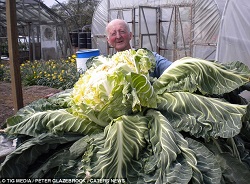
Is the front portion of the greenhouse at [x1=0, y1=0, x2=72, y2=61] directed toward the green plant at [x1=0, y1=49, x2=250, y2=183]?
yes

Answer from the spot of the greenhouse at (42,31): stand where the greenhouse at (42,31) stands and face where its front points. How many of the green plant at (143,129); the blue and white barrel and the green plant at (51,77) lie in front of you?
3

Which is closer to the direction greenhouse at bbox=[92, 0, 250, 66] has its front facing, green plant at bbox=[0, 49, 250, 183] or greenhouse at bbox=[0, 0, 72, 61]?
the green plant

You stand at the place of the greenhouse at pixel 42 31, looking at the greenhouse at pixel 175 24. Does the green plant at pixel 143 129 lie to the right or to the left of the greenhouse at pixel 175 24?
right

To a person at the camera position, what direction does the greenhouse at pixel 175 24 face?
facing the viewer

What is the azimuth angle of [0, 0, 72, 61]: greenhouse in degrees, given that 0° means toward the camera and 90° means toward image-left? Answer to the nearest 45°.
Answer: approximately 0°

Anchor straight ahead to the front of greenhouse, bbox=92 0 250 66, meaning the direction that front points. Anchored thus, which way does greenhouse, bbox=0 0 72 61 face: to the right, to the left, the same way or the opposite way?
the same way

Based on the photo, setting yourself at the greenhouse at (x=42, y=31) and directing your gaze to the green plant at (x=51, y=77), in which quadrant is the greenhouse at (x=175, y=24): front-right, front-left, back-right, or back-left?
front-left

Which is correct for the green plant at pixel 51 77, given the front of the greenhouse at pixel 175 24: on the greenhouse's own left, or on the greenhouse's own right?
on the greenhouse's own right

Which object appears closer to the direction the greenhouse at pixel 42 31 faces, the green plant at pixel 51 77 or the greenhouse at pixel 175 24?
the green plant

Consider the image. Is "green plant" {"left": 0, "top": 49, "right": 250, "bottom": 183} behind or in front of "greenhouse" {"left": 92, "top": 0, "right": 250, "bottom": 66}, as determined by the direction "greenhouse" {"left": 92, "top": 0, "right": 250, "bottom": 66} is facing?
in front

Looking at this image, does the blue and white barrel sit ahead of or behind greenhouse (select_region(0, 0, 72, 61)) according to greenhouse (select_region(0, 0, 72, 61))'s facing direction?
ahead
